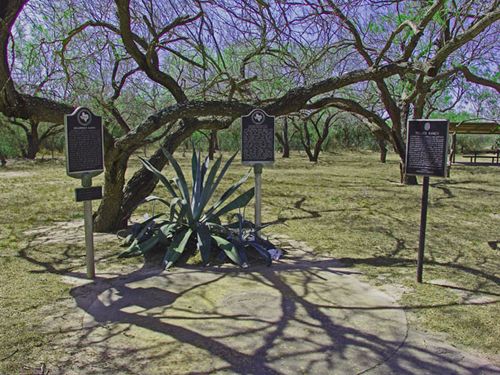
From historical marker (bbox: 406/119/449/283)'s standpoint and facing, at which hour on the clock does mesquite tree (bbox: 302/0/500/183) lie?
The mesquite tree is roughly at 6 o'clock from the historical marker.

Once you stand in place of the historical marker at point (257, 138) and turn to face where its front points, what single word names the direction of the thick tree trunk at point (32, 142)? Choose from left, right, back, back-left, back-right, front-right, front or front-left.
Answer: back-right

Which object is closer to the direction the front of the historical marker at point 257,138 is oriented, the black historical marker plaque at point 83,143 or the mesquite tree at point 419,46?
the black historical marker plaque

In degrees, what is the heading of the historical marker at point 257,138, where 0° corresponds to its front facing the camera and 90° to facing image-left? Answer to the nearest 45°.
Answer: approximately 0°

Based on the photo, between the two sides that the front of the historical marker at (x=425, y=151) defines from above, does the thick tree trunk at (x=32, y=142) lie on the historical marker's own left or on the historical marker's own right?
on the historical marker's own right

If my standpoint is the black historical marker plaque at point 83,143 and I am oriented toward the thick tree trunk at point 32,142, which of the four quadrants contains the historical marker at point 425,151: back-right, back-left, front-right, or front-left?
back-right

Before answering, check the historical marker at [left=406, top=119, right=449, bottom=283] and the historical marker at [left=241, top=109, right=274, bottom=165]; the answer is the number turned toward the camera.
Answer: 2

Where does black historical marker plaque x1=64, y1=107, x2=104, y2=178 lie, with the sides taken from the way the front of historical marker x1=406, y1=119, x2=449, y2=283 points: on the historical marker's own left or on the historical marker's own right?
on the historical marker's own right

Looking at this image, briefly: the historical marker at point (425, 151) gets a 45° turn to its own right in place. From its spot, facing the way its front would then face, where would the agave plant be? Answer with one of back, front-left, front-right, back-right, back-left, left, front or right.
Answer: front-right
